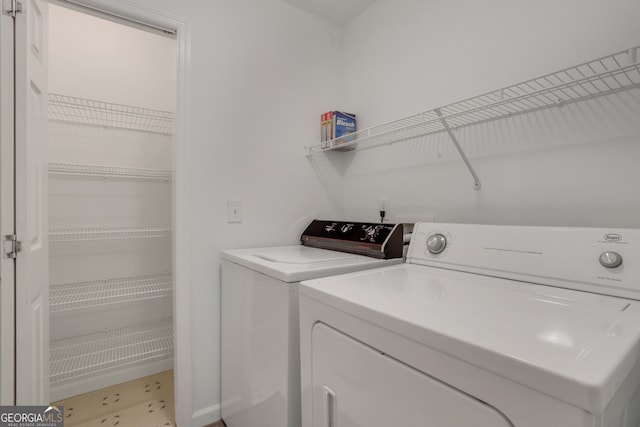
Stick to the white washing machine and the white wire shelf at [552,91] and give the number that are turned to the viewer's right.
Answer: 0

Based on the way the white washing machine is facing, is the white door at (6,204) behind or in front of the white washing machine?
in front

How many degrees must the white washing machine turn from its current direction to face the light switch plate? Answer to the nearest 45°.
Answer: approximately 90° to its right

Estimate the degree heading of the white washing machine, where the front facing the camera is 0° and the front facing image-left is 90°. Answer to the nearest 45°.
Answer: approximately 45°

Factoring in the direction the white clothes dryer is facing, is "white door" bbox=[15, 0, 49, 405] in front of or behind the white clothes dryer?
in front

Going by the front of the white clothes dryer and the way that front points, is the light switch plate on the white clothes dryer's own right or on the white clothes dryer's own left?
on the white clothes dryer's own right

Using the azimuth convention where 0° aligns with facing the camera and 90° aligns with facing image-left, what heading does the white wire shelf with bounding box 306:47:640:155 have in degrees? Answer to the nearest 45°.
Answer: approximately 45°
